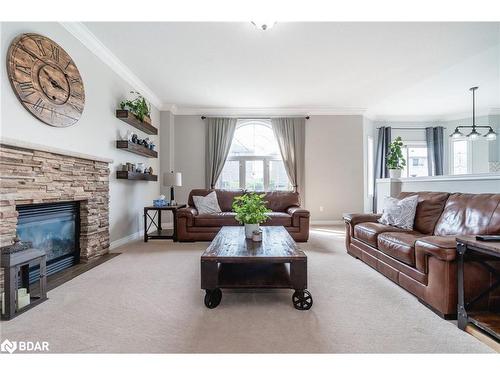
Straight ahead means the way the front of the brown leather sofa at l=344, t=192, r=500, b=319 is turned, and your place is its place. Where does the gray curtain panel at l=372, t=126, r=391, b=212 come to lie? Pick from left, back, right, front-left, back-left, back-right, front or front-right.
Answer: back-right

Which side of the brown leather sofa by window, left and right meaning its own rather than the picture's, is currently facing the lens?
front

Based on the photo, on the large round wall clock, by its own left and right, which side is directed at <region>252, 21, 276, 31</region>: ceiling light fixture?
front

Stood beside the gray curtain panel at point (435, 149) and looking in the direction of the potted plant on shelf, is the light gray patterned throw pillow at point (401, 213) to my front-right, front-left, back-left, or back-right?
front-left

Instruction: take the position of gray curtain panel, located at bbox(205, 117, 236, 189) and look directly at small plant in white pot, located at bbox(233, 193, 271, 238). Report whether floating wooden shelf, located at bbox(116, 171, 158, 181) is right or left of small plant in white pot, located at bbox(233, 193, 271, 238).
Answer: right

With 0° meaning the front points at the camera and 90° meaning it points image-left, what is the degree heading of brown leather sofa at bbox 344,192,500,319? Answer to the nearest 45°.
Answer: approximately 45°

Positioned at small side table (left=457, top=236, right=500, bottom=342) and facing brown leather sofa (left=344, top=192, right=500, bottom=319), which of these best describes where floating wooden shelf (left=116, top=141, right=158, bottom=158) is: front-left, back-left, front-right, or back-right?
front-left

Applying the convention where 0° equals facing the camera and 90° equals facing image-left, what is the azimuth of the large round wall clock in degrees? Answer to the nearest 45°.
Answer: approximately 315°

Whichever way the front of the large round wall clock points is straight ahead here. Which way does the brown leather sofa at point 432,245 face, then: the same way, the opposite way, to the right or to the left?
the opposite way

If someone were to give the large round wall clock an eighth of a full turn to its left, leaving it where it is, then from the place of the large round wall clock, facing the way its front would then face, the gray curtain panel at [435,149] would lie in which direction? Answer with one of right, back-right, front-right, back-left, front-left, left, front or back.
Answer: front

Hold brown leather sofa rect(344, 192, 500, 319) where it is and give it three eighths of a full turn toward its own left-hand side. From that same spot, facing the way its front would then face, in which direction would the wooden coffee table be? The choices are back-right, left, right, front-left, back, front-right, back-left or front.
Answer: back-right

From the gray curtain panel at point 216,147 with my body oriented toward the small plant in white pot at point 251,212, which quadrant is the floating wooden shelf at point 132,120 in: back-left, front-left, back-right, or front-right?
front-right

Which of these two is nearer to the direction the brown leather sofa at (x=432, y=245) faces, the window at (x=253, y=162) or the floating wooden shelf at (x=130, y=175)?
the floating wooden shelf

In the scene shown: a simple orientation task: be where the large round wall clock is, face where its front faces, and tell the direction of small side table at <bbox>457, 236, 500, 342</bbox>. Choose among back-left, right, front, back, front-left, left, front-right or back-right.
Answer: front

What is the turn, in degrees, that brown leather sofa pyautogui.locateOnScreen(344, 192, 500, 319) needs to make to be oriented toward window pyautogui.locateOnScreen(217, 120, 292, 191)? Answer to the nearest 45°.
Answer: approximately 90° to its right

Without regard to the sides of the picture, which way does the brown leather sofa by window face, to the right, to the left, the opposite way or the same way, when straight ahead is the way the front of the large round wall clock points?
to the right

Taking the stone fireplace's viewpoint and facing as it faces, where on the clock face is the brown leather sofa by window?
The brown leather sofa by window is roughly at 10 o'clock from the stone fireplace.

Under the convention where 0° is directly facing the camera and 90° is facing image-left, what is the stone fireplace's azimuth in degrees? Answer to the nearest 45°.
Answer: approximately 315°

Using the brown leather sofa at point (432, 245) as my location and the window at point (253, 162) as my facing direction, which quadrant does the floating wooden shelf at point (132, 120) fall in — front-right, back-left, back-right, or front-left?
front-left

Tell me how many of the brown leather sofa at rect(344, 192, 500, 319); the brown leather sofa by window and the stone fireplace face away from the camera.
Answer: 0

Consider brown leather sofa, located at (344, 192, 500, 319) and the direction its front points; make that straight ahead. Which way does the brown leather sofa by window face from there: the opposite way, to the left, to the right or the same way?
to the left
